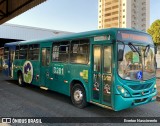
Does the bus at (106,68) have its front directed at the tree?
no

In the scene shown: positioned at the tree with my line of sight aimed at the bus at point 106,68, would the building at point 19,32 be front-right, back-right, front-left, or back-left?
front-right

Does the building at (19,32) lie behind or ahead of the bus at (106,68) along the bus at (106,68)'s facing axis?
behind

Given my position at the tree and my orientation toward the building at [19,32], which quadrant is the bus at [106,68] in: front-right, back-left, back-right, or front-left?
front-left

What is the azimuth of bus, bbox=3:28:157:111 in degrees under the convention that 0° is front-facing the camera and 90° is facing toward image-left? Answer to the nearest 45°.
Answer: approximately 315°
